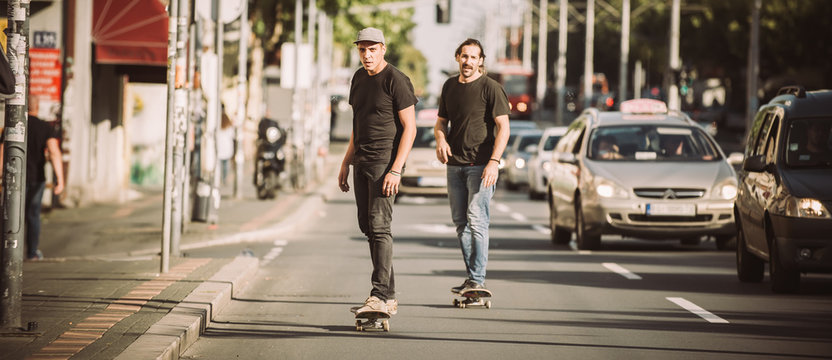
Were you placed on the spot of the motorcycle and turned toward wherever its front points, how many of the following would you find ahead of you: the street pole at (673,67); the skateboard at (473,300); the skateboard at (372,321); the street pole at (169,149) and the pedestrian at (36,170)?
4

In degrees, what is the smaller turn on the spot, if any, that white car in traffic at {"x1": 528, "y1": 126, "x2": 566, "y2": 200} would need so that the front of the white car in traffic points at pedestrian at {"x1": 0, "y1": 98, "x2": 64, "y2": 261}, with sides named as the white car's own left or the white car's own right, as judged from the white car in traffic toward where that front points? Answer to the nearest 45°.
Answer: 0° — it already faces them

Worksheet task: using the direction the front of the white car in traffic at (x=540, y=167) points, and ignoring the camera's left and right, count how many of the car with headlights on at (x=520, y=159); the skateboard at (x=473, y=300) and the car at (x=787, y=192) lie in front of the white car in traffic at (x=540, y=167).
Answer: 2

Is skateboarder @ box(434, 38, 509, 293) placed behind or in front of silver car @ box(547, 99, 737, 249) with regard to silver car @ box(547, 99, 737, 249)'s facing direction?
in front

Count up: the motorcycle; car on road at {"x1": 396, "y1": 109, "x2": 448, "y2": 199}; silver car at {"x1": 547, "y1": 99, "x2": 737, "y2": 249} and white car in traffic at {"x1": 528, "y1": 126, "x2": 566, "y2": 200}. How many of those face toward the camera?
4

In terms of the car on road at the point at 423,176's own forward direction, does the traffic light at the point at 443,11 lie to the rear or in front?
to the rear

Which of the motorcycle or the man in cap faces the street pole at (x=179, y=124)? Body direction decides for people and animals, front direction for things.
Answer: the motorcycle

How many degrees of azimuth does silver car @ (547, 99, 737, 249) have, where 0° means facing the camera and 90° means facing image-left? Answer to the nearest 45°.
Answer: approximately 0°

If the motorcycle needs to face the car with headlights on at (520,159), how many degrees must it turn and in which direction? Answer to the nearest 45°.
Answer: approximately 135° to its left

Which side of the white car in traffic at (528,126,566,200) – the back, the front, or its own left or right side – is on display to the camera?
front

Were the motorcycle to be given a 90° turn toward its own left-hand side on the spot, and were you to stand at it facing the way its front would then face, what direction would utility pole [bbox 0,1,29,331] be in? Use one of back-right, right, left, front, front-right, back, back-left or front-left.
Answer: right

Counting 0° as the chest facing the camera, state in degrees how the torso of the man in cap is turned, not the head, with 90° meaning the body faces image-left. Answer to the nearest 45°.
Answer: approximately 45°

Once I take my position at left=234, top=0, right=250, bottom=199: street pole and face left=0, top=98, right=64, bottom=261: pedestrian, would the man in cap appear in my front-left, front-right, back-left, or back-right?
front-left

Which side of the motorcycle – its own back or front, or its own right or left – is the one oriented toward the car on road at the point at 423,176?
left

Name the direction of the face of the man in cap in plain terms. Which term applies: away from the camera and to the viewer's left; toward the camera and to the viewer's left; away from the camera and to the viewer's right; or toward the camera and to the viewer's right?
toward the camera and to the viewer's left

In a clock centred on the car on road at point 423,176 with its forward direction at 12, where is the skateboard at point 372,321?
The skateboard is roughly at 12 o'clock from the car on road.

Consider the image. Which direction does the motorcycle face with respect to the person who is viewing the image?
facing the viewer

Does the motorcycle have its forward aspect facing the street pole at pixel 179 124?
yes

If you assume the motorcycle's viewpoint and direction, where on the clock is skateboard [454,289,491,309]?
The skateboard is roughly at 12 o'clock from the motorcycle.

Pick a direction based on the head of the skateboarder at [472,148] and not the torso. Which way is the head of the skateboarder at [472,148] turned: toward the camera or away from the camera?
toward the camera

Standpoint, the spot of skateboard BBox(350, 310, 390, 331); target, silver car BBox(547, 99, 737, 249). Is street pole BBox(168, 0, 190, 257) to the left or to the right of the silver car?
left
